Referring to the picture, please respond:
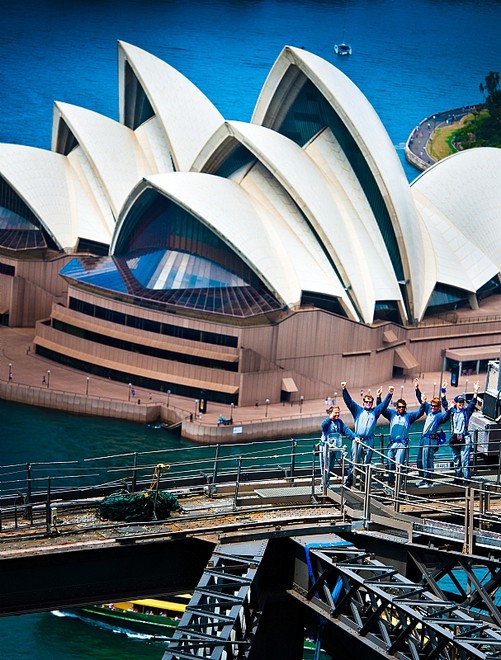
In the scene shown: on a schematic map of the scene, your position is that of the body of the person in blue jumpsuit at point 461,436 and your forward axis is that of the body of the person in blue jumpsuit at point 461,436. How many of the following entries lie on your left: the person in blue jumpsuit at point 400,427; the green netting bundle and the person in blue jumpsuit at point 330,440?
0

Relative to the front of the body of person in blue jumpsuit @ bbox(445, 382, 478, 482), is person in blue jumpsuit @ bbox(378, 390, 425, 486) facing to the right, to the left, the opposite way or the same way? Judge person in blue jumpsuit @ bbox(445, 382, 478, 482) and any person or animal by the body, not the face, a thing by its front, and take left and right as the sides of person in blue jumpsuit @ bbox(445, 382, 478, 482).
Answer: the same way

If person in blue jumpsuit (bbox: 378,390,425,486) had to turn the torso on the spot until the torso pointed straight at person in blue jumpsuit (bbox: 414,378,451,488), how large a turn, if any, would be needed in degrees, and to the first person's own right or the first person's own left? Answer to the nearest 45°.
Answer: approximately 135° to the first person's own left

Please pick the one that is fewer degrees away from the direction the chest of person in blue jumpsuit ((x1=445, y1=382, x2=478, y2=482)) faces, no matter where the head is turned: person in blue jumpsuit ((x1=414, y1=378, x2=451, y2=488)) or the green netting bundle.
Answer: the green netting bundle

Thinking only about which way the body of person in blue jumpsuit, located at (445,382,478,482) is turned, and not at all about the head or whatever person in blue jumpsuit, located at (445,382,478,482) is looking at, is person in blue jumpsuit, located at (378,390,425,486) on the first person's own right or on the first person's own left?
on the first person's own right

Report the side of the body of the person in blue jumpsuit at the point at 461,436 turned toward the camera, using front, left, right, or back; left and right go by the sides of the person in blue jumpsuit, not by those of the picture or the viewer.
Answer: front

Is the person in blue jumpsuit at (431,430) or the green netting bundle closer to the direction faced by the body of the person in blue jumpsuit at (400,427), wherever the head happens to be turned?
the green netting bundle

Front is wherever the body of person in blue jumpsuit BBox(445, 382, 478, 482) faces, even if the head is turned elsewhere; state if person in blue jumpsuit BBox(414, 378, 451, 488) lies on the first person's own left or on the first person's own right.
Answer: on the first person's own right

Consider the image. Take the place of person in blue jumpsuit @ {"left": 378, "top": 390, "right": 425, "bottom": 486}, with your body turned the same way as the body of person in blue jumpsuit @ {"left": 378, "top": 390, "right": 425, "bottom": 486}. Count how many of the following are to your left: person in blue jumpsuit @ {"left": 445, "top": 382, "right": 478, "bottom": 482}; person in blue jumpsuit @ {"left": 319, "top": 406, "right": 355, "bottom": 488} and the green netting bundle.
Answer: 1

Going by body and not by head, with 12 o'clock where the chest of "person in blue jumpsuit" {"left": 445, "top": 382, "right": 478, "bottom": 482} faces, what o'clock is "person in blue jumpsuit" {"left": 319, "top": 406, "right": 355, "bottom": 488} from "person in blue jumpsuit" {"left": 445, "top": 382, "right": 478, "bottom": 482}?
"person in blue jumpsuit" {"left": 319, "top": 406, "right": 355, "bottom": 488} is roughly at 2 o'clock from "person in blue jumpsuit" {"left": 445, "top": 382, "right": 478, "bottom": 482}.

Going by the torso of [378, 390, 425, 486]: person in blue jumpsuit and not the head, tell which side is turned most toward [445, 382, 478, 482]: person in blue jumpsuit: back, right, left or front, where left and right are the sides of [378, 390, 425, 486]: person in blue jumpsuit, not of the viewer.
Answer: left

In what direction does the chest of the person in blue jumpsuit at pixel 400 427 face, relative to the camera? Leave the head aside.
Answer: toward the camera

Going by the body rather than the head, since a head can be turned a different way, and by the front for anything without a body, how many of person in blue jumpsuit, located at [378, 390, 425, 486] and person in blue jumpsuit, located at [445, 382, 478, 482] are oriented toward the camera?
2
